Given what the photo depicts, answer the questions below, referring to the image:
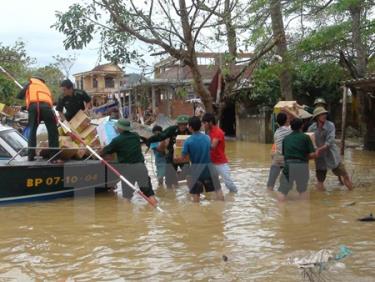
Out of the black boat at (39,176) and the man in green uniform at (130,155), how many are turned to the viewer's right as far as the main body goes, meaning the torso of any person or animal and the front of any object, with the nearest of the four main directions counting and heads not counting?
1

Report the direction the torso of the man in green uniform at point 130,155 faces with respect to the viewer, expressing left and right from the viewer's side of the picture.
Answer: facing away from the viewer and to the left of the viewer

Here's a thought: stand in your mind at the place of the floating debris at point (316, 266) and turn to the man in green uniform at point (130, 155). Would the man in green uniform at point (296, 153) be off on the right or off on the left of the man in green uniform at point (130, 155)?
right
